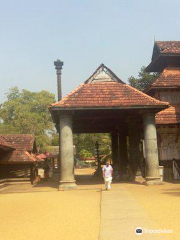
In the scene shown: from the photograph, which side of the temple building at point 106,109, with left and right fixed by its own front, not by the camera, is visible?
front

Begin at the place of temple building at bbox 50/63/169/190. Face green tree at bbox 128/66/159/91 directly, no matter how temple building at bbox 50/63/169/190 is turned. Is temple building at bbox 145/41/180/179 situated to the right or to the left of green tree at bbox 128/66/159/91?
right

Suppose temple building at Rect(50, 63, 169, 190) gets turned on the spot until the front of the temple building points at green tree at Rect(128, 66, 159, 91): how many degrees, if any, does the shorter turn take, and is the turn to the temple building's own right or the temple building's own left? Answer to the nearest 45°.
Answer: approximately 180°

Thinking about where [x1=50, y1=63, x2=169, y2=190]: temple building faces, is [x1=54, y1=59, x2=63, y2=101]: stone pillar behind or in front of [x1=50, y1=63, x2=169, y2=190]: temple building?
behind
